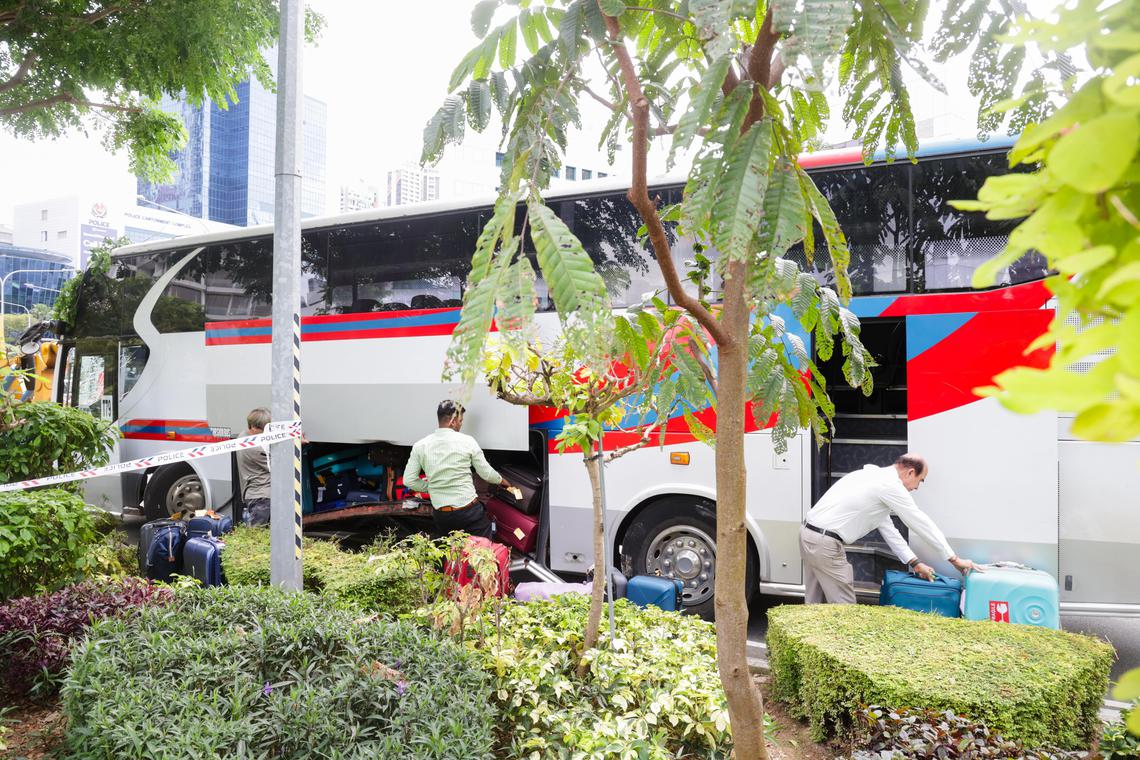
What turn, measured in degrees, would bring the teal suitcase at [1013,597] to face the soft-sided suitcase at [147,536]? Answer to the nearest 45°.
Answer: approximately 90° to its right

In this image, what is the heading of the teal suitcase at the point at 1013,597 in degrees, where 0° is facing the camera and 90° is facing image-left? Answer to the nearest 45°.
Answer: approximately 0°

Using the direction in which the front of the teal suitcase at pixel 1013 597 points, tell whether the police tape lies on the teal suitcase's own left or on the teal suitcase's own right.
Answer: on the teal suitcase's own right

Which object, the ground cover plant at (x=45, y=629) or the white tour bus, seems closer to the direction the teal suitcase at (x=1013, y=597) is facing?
the ground cover plant

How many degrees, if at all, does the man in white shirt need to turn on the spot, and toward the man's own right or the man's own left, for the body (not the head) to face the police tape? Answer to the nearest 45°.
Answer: approximately 180°

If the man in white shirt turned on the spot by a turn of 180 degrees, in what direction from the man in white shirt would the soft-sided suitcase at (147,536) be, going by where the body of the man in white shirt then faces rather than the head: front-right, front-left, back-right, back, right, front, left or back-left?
front

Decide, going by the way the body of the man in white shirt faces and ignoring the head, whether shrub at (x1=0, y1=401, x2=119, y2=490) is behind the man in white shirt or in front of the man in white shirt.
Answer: behind

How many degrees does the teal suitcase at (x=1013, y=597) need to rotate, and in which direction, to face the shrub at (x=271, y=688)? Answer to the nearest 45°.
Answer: approximately 45° to its right

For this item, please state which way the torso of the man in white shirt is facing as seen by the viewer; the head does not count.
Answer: to the viewer's right

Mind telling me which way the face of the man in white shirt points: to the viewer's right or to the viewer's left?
to the viewer's right
